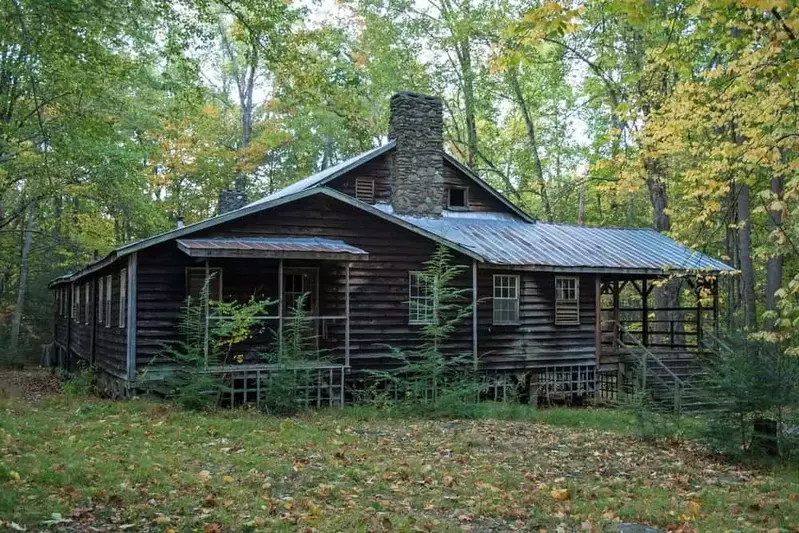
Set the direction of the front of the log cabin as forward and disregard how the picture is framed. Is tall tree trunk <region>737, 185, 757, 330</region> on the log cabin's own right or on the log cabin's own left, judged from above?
on the log cabin's own left

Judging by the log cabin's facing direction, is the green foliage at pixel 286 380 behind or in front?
in front

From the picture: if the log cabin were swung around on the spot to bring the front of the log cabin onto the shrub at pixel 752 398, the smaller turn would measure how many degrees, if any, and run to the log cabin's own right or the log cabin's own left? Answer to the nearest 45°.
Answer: approximately 45° to the log cabin's own left

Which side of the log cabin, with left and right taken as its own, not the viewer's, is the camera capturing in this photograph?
front

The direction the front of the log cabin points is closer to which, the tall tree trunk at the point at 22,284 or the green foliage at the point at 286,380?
the green foliage

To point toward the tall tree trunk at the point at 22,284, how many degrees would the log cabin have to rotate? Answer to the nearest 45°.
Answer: approximately 135° to its right

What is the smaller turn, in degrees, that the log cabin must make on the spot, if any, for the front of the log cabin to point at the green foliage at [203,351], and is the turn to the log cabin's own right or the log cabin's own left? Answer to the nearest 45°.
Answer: approximately 45° to the log cabin's own right

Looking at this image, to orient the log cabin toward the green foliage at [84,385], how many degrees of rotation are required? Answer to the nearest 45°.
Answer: approximately 90° to its right
